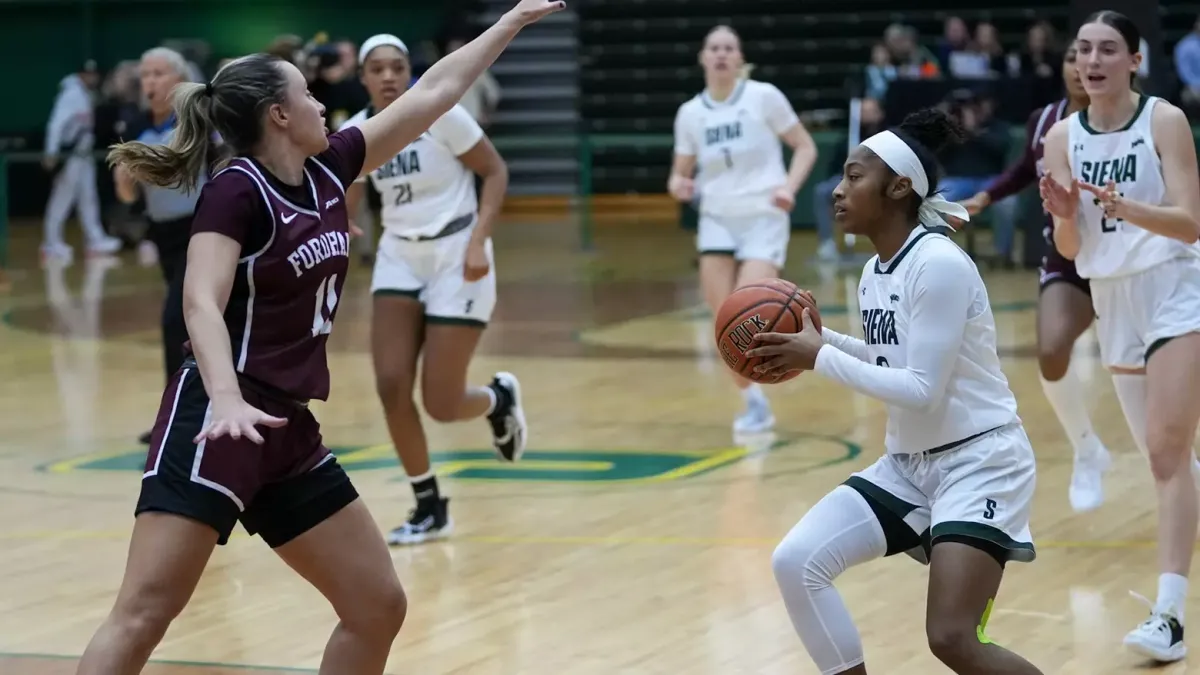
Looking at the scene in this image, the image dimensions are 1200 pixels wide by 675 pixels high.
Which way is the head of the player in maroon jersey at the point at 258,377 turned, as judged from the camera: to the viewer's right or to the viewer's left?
to the viewer's right

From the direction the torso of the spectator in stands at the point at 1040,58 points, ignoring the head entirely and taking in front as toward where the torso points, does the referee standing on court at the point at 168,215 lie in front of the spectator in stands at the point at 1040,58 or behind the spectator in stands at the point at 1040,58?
in front

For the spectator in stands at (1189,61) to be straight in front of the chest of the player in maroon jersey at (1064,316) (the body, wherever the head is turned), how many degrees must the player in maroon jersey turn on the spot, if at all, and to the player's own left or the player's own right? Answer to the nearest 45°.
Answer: approximately 135° to the player's own right

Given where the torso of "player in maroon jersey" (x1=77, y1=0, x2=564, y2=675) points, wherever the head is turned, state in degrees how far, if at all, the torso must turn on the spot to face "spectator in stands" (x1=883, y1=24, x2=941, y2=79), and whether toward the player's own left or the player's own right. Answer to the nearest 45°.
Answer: approximately 90° to the player's own left

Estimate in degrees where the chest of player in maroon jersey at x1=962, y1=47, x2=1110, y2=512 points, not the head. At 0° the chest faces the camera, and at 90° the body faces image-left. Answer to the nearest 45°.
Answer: approximately 45°

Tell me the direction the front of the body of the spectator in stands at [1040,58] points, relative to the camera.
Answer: toward the camera

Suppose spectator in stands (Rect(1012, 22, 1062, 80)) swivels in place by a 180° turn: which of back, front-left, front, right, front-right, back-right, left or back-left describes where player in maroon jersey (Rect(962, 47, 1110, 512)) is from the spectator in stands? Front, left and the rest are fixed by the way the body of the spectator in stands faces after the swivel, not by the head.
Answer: back

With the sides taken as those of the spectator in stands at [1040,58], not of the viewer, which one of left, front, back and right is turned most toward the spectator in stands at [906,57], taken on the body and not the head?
right

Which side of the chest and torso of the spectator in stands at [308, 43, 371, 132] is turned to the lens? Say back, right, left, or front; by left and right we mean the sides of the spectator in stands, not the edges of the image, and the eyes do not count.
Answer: front

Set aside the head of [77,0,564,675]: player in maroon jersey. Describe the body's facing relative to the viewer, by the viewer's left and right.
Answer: facing the viewer and to the right of the viewer

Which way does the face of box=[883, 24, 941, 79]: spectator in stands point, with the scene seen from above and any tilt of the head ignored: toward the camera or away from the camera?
toward the camera
